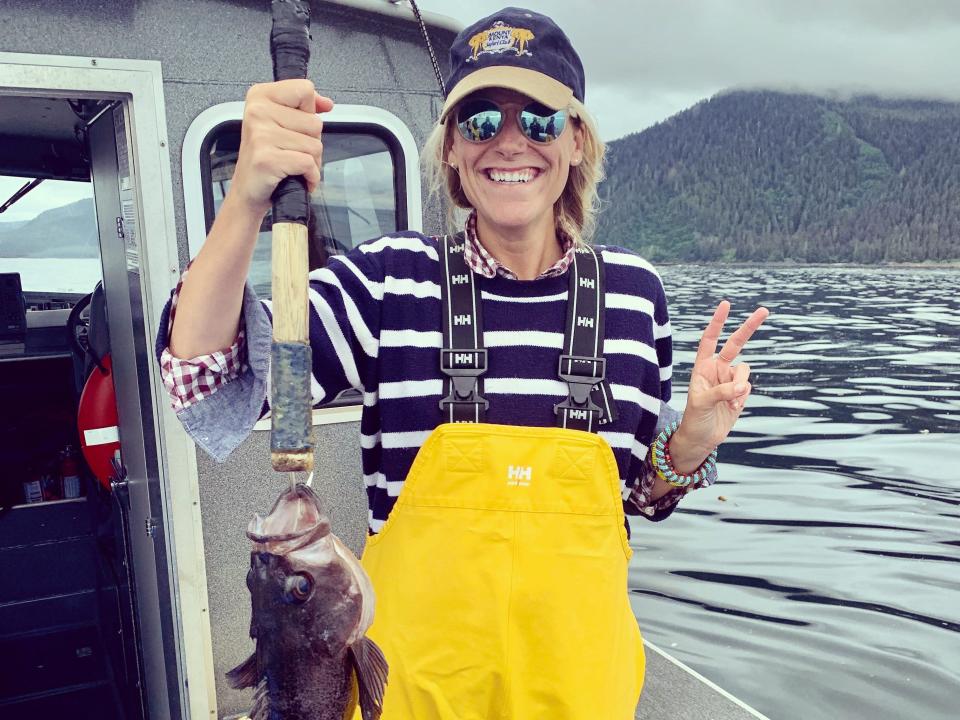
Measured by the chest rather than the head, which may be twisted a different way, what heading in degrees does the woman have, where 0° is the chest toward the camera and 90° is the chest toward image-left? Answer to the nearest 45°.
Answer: approximately 0°

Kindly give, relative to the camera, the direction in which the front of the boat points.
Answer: facing away from the viewer
